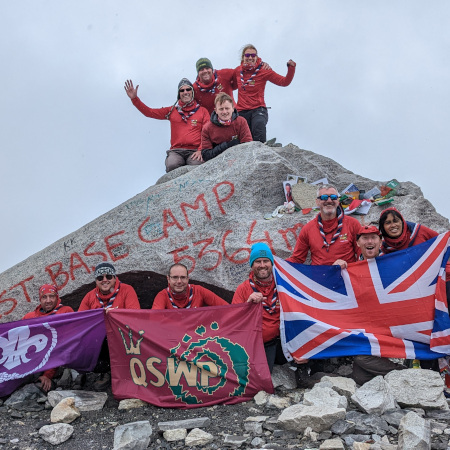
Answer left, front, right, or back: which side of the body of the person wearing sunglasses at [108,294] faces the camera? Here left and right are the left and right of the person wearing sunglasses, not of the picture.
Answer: front

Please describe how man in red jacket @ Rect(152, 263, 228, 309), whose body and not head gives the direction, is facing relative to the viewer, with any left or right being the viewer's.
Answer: facing the viewer

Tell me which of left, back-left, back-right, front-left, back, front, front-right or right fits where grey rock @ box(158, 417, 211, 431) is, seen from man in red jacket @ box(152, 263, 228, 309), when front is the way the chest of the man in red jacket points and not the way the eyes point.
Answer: front

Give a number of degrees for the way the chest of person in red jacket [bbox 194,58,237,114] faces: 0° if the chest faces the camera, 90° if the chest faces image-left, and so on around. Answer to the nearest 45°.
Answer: approximately 0°

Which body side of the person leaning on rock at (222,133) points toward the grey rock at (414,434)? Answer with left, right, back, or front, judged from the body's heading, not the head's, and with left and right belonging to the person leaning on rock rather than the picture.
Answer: front

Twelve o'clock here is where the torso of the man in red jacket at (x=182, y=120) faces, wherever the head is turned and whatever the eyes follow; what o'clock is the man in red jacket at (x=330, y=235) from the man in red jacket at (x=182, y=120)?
the man in red jacket at (x=330, y=235) is roughly at 11 o'clock from the man in red jacket at (x=182, y=120).

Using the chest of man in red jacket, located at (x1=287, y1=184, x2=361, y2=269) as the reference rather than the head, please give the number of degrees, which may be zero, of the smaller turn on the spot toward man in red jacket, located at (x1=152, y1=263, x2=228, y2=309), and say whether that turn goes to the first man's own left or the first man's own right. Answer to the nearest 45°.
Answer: approximately 90° to the first man's own right

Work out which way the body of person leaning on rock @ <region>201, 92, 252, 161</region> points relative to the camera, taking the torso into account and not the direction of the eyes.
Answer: toward the camera

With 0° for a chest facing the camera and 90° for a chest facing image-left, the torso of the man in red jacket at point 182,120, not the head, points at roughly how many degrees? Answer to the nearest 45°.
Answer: approximately 0°
